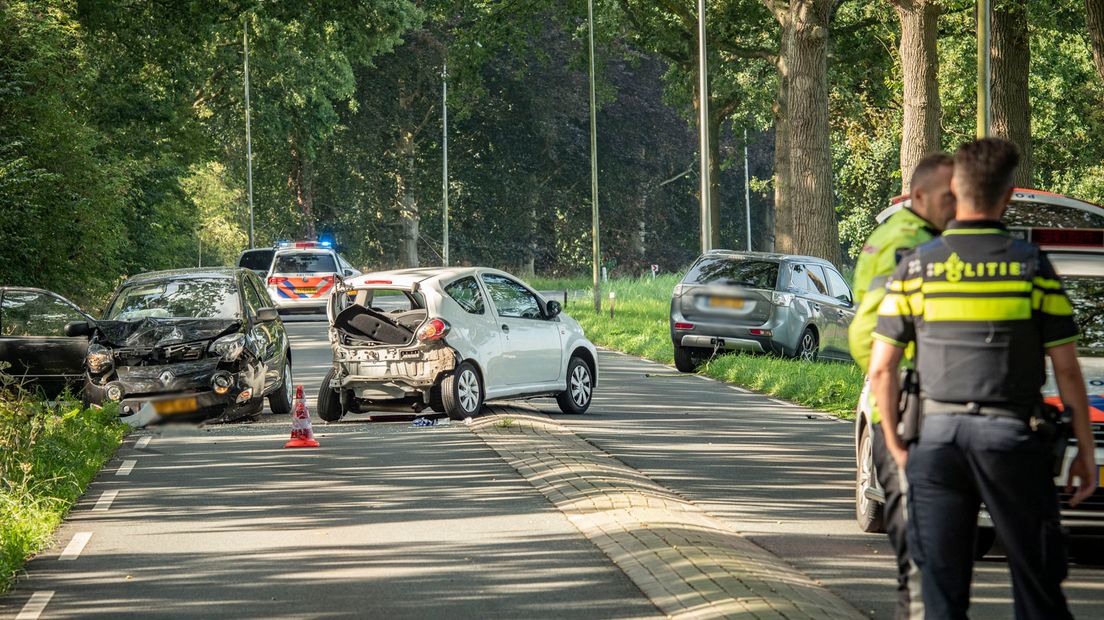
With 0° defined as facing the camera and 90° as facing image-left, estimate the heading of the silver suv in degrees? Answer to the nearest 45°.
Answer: approximately 225°

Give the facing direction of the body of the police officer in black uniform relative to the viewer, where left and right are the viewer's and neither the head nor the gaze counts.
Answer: facing away from the viewer

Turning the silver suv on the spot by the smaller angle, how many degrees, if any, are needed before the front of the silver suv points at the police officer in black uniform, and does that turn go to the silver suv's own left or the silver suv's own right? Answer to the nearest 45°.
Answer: approximately 135° to the silver suv's own right

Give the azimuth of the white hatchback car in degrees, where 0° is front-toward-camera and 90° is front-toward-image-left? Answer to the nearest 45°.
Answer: approximately 225°

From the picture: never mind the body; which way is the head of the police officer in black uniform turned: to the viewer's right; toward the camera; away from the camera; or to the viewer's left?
away from the camera
